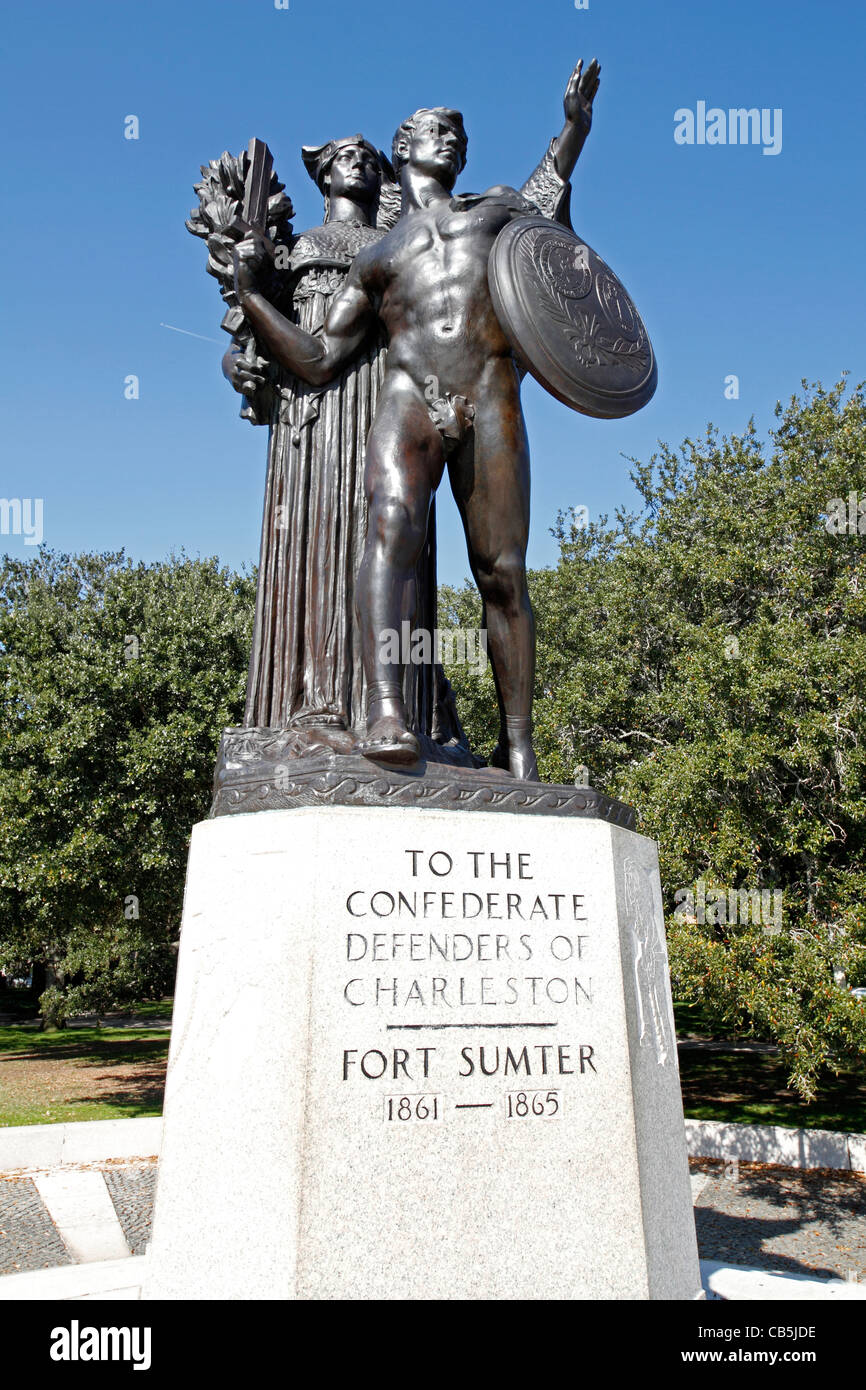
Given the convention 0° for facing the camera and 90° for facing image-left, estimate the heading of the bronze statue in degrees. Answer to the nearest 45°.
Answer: approximately 0°

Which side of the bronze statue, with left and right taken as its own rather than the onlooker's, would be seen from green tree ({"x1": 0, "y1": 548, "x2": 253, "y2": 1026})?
back

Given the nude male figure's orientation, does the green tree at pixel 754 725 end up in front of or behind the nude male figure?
behind

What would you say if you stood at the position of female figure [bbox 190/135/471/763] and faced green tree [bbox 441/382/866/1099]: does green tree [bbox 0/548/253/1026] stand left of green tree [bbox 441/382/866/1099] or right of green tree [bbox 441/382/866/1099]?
left
